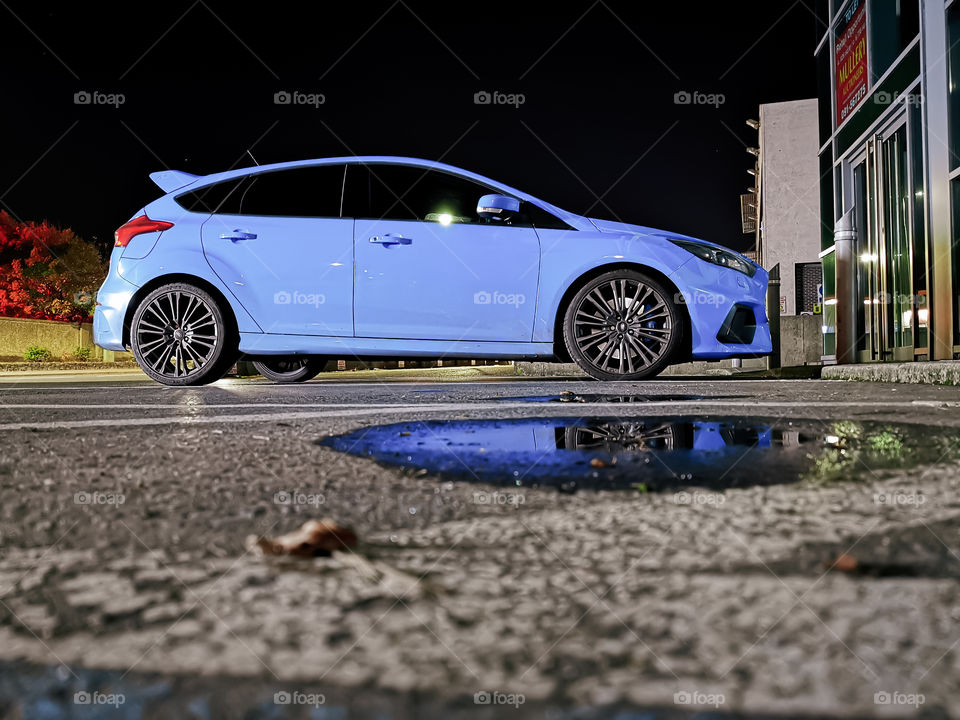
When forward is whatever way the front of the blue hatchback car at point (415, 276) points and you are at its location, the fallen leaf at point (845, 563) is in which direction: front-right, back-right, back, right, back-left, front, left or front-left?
right

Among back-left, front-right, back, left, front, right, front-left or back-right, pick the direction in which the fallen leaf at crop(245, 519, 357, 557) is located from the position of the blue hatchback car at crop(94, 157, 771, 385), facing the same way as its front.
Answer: right

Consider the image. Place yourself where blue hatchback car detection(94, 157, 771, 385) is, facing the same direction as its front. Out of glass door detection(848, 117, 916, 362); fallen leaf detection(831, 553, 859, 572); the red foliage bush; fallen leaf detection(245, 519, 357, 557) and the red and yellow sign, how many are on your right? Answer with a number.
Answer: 2

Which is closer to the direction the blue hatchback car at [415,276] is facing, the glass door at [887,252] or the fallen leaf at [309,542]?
the glass door

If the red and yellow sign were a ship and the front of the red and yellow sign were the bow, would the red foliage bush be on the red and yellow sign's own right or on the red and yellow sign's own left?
on the red and yellow sign's own right

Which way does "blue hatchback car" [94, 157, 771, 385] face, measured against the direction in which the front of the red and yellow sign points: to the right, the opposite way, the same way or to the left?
the opposite way

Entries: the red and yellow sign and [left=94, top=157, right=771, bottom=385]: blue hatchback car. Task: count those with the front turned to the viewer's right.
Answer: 1

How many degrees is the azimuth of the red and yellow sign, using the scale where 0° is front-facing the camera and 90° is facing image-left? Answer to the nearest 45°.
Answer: approximately 45°

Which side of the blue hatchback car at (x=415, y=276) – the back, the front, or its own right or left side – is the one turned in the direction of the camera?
right
